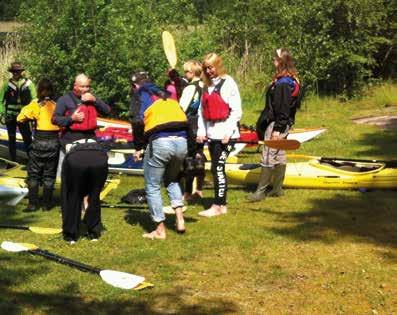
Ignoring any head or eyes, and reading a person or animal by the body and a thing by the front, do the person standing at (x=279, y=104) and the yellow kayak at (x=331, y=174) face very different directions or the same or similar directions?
same or similar directions

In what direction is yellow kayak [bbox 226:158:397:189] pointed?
to the viewer's left

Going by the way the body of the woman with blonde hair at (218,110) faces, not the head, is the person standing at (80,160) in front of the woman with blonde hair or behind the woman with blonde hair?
in front

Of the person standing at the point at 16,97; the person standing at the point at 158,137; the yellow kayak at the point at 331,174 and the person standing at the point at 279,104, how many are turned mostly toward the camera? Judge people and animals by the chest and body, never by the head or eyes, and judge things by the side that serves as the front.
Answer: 1

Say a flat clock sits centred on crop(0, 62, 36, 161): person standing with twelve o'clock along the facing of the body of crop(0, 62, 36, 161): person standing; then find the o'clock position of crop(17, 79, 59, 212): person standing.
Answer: crop(17, 79, 59, 212): person standing is roughly at 12 o'clock from crop(0, 62, 36, 161): person standing.

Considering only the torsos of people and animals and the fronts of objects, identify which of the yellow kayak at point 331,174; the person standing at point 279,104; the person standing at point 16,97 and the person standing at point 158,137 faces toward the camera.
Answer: the person standing at point 16,97

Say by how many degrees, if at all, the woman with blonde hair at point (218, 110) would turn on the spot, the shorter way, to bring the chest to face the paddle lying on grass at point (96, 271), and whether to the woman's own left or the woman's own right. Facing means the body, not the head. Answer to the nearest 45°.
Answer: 0° — they already face it

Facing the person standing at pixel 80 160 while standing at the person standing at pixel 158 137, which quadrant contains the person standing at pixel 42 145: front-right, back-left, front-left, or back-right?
front-right

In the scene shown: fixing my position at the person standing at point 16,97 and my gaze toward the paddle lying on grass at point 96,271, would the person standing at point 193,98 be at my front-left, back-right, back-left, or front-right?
front-left

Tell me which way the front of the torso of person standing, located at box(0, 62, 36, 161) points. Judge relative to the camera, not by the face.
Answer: toward the camera

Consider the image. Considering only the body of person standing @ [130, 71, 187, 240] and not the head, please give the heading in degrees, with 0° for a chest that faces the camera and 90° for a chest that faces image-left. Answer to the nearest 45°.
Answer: approximately 135°

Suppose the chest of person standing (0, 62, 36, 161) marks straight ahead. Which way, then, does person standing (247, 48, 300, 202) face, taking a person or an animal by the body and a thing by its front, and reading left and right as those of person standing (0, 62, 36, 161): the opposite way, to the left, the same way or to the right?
to the right

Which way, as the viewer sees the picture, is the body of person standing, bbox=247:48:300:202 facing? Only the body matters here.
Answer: to the viewer's left

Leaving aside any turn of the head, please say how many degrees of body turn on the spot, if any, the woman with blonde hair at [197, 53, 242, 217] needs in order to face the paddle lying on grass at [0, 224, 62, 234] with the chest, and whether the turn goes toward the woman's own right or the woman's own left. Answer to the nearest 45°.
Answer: approximately 45° to the woman's own right

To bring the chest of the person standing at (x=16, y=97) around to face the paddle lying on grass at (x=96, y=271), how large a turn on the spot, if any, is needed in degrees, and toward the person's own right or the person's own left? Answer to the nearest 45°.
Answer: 0° — they already face it

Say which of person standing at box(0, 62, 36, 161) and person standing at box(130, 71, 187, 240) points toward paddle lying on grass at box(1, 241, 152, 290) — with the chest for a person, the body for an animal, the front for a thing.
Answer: person standing at box(0, 62, 36, 161)
